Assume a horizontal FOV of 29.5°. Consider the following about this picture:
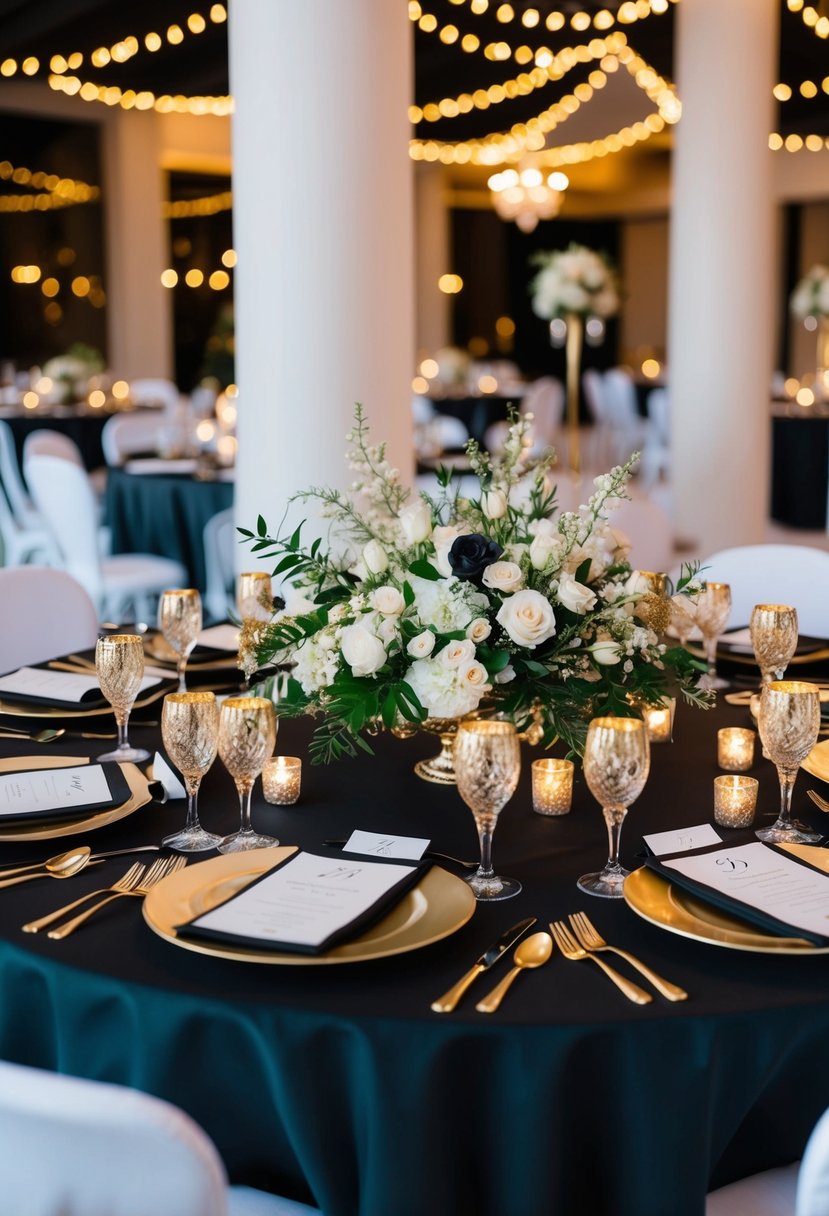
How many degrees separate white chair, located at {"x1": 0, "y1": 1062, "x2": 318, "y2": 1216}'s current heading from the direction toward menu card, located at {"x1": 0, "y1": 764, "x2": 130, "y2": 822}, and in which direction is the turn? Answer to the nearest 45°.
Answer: approximately 45° to its left

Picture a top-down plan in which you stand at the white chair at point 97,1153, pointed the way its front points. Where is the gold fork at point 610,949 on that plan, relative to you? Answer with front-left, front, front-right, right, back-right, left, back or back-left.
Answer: front

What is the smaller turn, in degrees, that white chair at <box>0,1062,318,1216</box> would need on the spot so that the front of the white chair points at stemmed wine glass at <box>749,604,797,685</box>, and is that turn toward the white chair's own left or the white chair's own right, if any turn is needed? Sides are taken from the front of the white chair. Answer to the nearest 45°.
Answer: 0° — it already faces it

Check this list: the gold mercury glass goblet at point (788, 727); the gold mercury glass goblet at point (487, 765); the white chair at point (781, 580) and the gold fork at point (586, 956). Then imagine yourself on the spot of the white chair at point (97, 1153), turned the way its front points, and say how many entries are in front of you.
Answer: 4

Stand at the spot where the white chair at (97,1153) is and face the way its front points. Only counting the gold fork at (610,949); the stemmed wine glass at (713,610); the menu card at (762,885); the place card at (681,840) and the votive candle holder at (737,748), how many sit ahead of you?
5

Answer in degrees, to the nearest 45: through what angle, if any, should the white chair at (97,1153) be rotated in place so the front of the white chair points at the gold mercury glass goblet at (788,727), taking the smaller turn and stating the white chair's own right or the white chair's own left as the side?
0° — it already faces it

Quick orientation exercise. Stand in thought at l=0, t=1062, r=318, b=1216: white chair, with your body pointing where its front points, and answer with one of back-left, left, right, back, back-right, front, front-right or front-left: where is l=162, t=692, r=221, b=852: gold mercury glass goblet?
front-left

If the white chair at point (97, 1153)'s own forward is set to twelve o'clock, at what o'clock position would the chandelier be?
The chandelier is roughly at 11 o'clock from the white chair.

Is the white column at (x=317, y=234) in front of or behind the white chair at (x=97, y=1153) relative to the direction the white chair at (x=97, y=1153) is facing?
in front

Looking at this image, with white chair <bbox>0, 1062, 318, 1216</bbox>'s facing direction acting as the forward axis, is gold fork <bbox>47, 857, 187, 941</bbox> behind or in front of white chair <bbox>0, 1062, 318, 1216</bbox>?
in front

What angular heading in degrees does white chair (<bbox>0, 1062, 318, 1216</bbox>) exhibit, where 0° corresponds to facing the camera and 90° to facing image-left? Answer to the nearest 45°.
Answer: approximately 225°

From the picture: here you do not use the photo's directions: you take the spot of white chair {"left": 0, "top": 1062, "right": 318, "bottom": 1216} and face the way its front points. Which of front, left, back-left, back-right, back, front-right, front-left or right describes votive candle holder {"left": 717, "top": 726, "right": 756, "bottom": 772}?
front

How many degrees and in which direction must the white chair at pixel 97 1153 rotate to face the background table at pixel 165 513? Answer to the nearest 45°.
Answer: approximately 45° to its left

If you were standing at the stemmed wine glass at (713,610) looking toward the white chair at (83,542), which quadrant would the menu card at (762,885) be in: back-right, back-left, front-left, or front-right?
back-left
